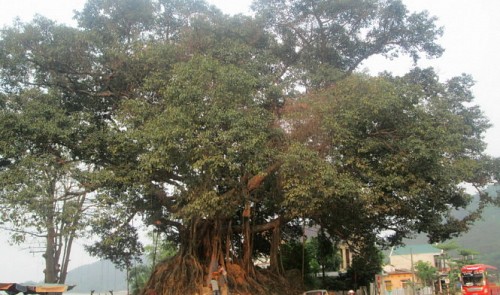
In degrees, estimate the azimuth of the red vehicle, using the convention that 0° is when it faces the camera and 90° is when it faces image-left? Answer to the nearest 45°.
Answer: approximately 45°

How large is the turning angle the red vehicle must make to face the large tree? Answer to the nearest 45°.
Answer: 0° — it already faces it

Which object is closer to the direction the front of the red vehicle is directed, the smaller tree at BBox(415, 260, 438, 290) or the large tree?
the large tree

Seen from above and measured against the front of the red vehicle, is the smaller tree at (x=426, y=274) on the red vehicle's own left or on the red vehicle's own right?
on the red vehicle's own right
